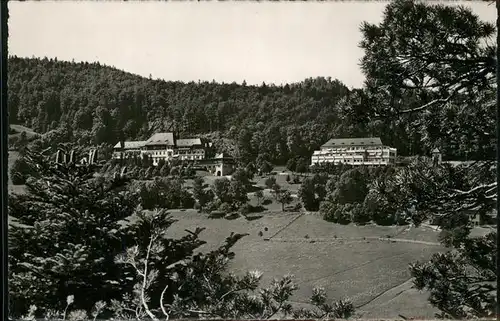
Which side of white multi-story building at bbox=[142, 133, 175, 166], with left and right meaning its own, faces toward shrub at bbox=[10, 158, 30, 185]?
right

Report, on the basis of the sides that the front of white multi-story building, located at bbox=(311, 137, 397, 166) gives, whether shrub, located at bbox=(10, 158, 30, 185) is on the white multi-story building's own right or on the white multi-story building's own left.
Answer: on the white multi-story building's own right

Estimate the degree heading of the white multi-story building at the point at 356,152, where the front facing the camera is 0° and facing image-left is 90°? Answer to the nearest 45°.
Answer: approximately 0°

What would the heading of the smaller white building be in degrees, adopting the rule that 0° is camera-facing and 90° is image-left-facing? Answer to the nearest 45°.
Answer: approximately 0°
